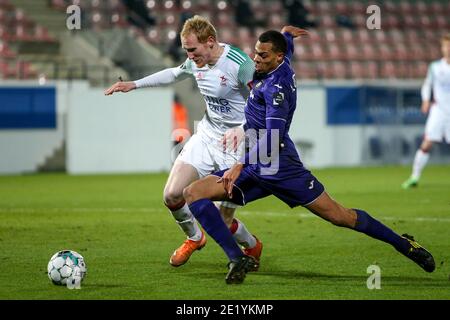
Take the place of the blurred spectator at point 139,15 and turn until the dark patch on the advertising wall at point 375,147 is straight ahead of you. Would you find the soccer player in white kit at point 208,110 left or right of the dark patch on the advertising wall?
right

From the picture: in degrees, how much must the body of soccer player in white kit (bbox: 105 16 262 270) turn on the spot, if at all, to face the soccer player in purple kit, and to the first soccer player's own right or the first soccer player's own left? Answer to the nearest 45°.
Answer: approximately 90° to the first soccer player's own left

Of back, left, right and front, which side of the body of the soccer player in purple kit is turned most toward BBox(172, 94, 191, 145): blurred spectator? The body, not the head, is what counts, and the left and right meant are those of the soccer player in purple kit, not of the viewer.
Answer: right

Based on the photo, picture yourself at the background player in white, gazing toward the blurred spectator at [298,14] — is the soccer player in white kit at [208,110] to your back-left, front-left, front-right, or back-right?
back-left

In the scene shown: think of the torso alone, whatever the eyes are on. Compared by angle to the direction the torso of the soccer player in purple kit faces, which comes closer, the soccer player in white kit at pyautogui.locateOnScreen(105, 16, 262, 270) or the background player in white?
the soccer player in white kit

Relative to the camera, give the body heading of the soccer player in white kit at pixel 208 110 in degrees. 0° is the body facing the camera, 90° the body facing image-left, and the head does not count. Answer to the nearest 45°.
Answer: approximately 45°

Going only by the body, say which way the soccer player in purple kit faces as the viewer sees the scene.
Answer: to the viewer's left

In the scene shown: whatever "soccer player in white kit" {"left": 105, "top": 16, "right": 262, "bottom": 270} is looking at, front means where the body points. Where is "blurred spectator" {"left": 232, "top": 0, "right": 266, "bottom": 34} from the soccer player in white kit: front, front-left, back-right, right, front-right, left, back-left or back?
back-right

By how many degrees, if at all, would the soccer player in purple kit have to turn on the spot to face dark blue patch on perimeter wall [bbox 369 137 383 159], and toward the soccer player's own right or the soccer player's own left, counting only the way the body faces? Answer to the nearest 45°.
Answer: approximately 90° to the soccer player's own right
